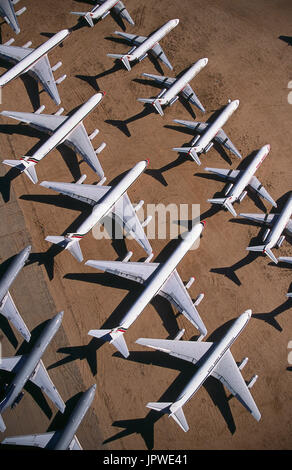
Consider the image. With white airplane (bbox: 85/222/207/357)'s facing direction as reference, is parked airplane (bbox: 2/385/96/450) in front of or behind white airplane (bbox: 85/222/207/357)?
behind

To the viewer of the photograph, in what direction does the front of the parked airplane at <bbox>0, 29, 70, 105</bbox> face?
facing away from the viewer and to the right of the viewer

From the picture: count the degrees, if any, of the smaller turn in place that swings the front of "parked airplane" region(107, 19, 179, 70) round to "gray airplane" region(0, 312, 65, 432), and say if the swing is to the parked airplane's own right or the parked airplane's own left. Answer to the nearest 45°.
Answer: approximately 180°

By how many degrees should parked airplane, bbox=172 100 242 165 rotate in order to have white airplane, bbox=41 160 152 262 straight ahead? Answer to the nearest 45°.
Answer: approximately 180°

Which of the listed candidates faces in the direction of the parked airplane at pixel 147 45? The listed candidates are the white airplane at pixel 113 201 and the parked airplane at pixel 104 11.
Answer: the white airplane

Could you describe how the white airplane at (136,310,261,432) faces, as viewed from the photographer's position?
facing away from the viewer and to the right of the viewer

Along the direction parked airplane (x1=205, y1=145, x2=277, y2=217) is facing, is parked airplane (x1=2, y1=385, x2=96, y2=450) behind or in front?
behind

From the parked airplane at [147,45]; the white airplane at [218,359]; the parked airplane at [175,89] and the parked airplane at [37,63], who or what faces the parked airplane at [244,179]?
the white airplane

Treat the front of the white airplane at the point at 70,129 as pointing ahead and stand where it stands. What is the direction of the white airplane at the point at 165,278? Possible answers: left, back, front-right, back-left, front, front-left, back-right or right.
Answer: back-right

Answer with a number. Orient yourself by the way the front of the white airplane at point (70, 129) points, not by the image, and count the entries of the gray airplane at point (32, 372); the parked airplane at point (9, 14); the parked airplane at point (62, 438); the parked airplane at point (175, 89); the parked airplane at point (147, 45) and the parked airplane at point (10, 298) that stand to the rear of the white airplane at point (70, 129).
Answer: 3

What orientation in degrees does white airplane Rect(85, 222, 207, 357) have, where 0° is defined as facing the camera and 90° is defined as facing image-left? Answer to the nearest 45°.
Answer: approximately 225°

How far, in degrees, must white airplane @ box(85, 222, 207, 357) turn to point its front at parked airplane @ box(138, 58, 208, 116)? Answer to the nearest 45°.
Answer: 0° — it already faces it

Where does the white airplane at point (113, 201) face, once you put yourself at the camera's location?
facing away from the viewer and to the right of the viewer
